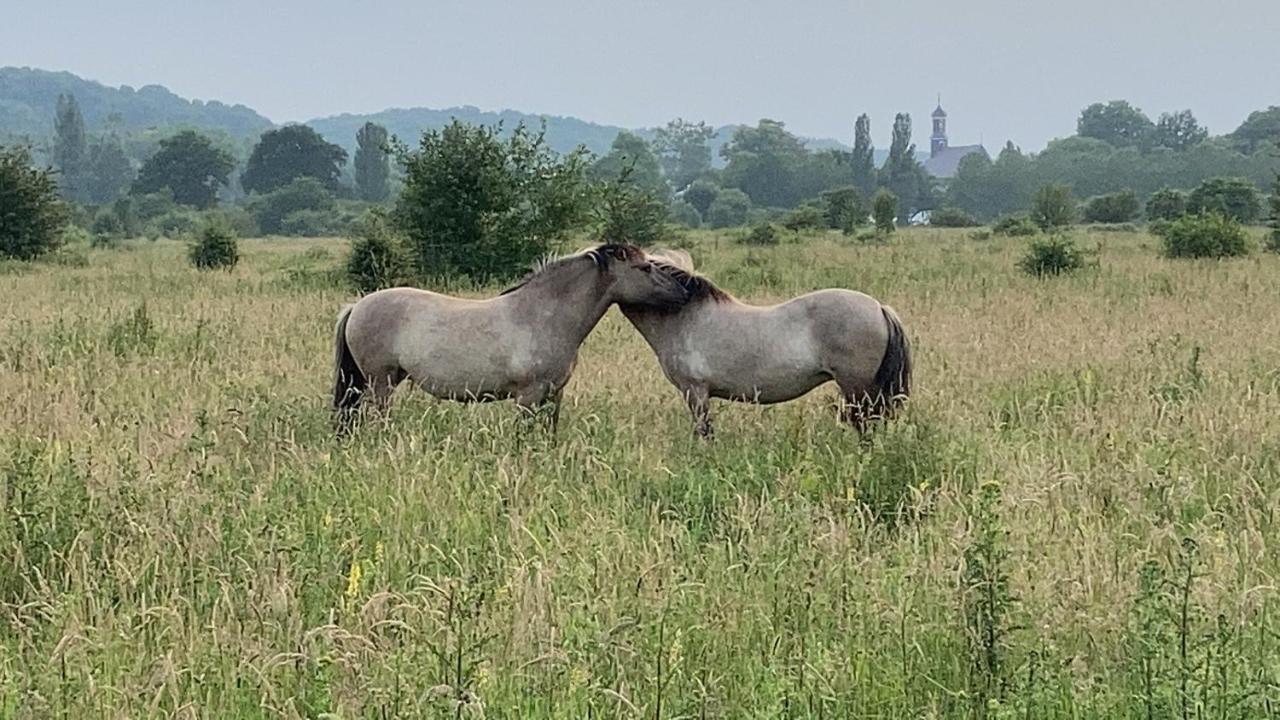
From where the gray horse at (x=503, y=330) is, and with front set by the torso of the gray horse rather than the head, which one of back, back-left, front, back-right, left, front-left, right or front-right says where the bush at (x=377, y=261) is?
left

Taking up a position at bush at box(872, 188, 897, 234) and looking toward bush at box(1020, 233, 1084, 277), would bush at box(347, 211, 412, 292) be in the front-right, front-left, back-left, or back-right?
front-right

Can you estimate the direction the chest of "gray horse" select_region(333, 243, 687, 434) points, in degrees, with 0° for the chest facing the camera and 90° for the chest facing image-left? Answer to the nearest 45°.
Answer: approximately 270°

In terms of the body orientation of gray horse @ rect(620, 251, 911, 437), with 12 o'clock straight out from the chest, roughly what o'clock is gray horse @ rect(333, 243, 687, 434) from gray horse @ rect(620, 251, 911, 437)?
gray horse @ rect(333, 243, 687, 434) is roughly at 12 o'clock from gray horse @ rect(620, 251, 911, 437).

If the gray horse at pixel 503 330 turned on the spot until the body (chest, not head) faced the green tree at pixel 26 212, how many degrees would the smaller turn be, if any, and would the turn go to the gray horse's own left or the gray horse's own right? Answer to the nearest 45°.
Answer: approximately 135° to the gray horse's own left

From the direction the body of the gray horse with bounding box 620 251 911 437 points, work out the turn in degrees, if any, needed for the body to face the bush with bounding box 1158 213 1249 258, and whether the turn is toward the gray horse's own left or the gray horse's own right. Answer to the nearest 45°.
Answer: approximately 135° to the gray horse's own right

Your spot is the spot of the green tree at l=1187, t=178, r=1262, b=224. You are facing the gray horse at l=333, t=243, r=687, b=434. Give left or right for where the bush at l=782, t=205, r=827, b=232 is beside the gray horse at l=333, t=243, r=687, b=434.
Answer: right

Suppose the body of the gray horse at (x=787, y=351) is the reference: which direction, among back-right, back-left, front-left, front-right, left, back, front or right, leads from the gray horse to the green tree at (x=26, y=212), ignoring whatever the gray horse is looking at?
front-right

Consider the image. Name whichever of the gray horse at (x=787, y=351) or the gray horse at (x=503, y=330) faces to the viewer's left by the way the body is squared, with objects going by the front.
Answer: the gray horse at (x=787, y=351)

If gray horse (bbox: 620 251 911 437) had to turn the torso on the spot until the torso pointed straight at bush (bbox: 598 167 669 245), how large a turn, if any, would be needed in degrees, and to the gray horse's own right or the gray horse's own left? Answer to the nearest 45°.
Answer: approximately 90° to the gray horse's own right

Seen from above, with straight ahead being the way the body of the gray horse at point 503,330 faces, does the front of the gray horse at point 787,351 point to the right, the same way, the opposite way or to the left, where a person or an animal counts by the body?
the opposite way

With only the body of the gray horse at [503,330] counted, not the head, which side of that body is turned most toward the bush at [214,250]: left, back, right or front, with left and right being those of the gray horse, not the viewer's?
left

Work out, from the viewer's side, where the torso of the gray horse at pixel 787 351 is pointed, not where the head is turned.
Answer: to the viewer's left

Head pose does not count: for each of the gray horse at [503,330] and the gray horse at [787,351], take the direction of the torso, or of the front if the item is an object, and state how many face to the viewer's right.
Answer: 1

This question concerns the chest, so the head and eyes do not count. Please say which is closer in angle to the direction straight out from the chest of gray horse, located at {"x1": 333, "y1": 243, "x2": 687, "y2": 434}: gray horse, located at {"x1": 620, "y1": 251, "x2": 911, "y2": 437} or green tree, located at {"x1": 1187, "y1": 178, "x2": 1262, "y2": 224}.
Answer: the gray horse

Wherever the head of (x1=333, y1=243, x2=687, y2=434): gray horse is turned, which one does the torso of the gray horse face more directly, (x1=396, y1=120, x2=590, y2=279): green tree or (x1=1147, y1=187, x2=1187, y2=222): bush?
the bush
